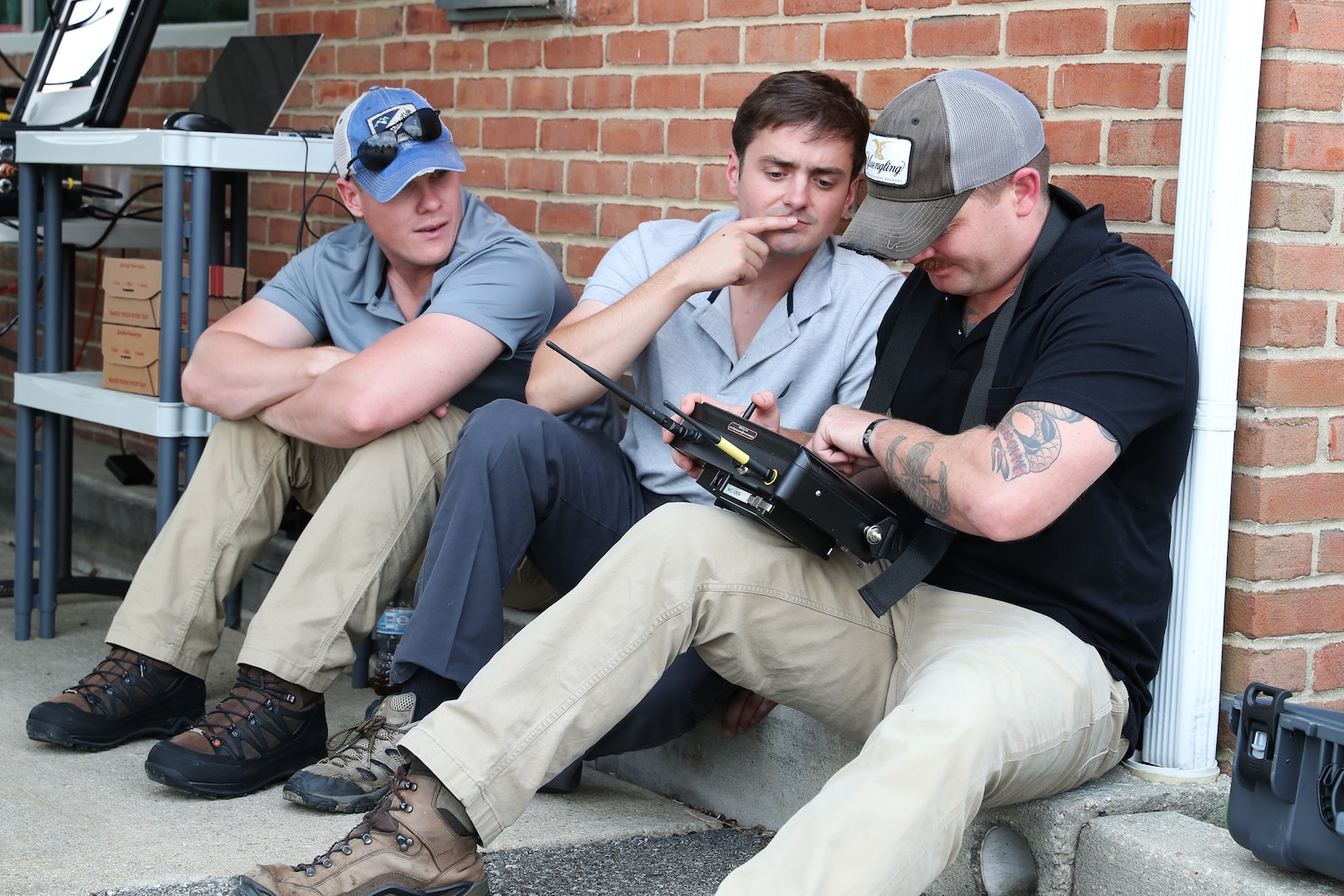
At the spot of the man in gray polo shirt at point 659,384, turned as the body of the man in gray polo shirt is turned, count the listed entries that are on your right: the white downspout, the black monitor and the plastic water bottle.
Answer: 2

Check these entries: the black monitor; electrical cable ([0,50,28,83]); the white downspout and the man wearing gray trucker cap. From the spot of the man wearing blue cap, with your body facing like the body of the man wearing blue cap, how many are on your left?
2

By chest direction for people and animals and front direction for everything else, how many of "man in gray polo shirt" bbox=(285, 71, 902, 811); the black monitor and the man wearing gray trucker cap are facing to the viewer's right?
0

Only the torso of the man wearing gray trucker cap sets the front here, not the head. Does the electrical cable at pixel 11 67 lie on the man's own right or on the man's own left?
on the man's own right

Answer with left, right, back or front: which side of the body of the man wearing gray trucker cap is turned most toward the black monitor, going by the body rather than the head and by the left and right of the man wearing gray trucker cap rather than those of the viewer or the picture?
right

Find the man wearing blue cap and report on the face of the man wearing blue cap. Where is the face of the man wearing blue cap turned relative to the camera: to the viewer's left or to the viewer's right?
to the viewer's right

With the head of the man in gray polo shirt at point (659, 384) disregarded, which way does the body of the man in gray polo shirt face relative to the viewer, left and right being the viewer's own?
facing the viewer and to the left of the viewer

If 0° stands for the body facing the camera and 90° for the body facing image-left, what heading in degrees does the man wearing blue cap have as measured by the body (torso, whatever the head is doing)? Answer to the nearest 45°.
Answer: approximately 45°

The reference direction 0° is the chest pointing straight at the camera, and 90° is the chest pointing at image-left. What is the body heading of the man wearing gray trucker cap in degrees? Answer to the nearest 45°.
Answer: approximately 45°

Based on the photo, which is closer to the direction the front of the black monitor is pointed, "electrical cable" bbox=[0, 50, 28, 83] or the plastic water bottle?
the plastic water bottle

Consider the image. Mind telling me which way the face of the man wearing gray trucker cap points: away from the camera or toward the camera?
toward the camera

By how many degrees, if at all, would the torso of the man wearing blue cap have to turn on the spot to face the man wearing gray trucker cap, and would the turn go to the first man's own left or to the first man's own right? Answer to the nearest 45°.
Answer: approximately 90° to the first man's own left

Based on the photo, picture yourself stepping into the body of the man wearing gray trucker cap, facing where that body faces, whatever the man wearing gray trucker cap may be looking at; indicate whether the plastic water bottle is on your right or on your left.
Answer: on your right

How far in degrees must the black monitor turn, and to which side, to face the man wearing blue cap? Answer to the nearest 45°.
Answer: approximately 45° to its left

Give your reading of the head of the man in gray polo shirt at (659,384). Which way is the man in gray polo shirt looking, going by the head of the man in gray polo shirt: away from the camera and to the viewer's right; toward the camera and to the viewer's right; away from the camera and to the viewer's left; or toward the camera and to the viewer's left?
toward the camera and to the viewer's right
